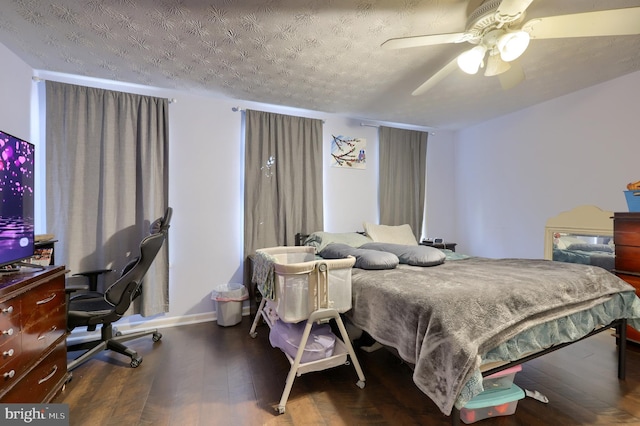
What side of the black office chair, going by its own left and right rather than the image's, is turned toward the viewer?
left

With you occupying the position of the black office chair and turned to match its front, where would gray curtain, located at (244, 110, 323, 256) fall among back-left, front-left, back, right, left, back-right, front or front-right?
back

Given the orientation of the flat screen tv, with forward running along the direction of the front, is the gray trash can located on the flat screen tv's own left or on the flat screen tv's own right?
on the flat screen tv's own left

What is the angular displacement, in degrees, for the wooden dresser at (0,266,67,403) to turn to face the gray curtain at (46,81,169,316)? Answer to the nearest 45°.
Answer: approximately 135° to its left

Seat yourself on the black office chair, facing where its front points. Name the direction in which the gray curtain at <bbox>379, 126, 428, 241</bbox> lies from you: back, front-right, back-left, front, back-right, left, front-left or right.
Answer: back

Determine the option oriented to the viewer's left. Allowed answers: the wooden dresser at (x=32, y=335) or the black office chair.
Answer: the black office chair

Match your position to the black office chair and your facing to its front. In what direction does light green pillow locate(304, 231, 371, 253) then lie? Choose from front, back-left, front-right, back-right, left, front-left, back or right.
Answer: back

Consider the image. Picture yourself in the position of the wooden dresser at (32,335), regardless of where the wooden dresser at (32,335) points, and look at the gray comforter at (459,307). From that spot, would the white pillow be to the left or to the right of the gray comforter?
left

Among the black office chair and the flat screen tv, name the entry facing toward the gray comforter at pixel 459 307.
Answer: the flat screen tv

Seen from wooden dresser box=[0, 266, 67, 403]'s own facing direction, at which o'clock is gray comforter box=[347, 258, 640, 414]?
The gray comforter is roughly at 12 o'clock from the wooden dresser.
